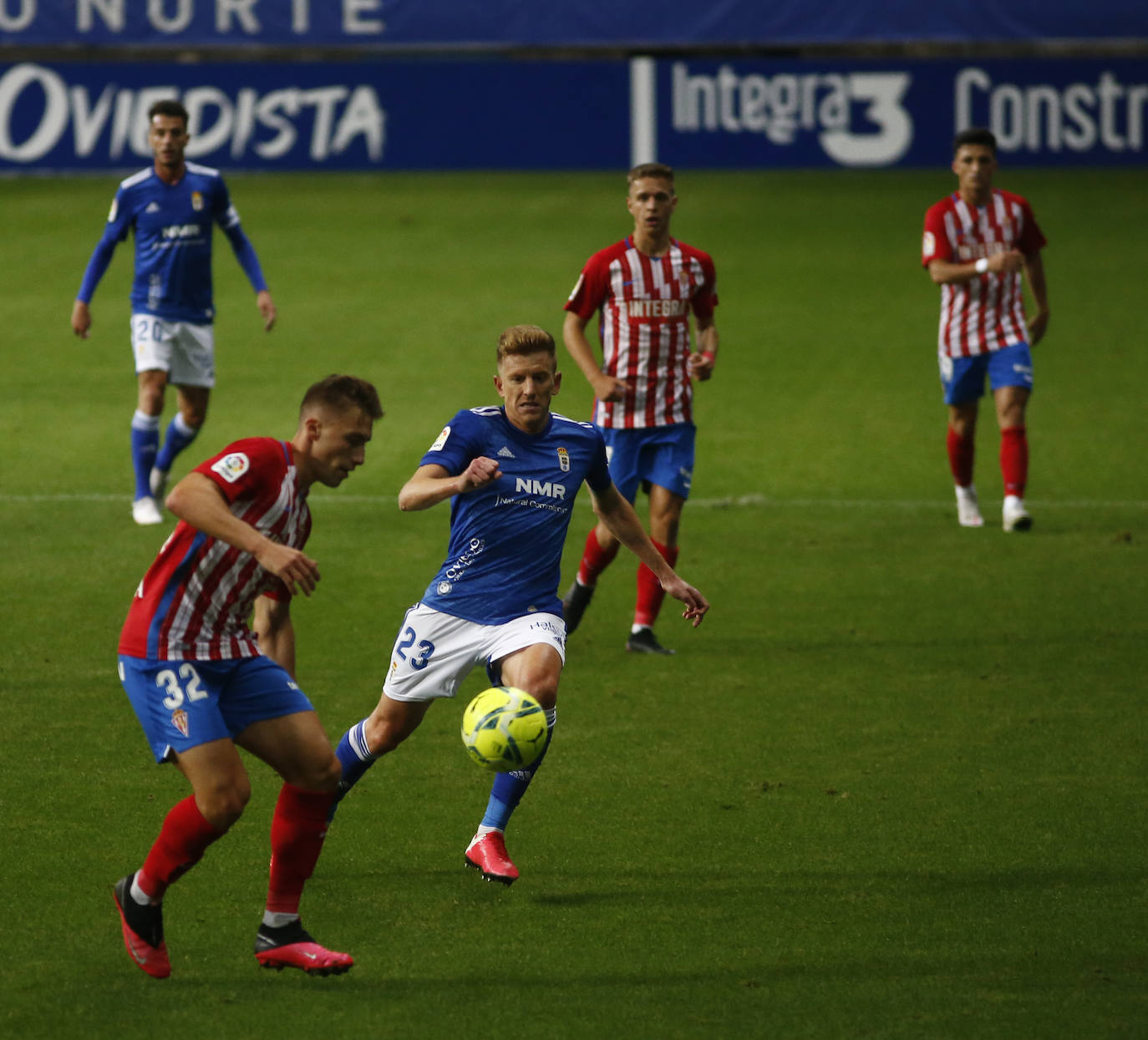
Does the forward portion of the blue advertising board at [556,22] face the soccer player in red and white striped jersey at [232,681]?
yes

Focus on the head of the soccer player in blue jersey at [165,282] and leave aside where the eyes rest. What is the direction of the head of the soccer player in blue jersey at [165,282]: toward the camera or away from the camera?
toward the camera

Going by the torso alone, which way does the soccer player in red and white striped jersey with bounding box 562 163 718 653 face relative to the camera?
toward the camera

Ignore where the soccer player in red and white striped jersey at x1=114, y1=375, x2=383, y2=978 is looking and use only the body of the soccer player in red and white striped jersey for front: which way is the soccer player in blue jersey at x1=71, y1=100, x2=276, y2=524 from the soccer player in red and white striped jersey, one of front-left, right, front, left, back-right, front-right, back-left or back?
back-left

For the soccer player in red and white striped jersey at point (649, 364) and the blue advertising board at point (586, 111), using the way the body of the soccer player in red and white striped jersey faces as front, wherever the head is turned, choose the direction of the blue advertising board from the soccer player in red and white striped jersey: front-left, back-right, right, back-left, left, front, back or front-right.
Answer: back

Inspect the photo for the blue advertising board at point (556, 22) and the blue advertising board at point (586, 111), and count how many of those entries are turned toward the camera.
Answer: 2

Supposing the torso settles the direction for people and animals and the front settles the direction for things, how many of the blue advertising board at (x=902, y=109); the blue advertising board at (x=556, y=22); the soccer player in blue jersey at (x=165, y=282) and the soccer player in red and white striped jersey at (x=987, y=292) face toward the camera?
4

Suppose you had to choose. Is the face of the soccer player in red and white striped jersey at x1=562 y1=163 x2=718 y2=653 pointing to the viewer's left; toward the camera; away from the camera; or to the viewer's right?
toward the camera

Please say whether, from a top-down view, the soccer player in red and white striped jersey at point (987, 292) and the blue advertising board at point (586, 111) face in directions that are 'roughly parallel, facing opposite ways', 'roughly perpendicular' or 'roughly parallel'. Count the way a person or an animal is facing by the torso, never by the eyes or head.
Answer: roughly parallel

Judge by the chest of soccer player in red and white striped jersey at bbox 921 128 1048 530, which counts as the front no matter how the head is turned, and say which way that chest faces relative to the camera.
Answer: toward the camera

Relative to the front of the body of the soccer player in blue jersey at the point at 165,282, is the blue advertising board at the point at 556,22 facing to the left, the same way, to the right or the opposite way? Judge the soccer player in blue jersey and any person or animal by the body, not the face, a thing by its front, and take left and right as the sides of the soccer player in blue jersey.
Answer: the same way

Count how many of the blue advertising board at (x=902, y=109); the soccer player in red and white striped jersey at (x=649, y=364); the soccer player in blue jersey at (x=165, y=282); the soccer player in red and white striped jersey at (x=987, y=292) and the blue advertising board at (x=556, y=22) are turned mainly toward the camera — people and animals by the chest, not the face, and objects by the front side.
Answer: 5

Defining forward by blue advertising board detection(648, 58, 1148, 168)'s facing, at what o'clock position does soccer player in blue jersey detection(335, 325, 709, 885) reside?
The soccer player in blue jersey is roughly at 12 o'clock from the blue advertising board.

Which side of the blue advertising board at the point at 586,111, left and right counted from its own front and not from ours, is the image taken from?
front

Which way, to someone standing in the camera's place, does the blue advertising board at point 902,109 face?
facing the viewer

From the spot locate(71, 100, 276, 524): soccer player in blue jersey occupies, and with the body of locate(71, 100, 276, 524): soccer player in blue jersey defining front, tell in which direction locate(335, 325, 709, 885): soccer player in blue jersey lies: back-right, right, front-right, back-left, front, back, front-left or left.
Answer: front
